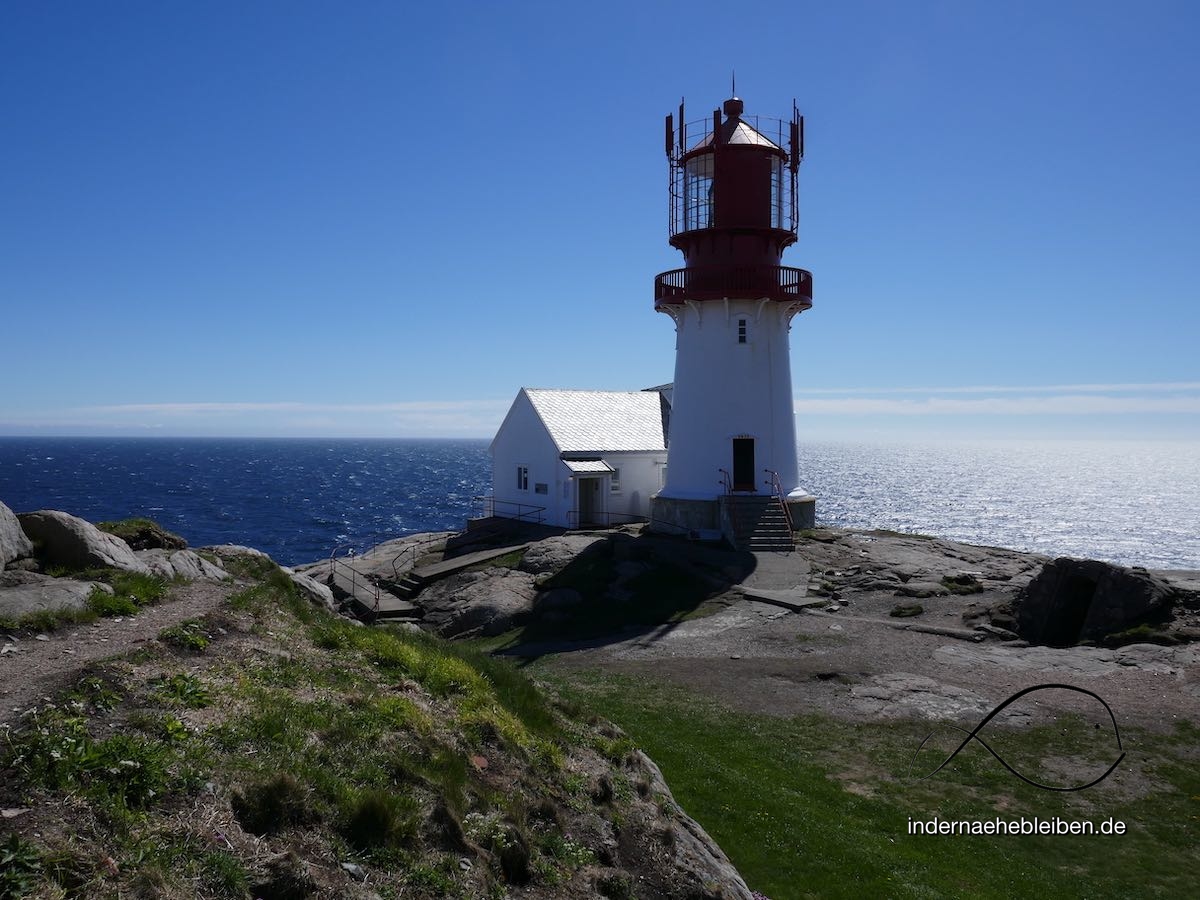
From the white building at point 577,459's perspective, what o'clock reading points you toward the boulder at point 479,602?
The boulder is roughly at 2 o'clock from the white building.

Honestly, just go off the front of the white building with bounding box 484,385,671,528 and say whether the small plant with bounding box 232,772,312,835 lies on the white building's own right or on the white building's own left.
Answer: on the white building's own right

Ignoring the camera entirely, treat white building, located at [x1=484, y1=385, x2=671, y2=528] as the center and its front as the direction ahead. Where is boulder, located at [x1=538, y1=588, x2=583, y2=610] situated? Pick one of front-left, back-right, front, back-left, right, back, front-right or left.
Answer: front-right

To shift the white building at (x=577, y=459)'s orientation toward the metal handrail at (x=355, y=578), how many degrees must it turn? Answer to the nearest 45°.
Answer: approximately 90° to its right

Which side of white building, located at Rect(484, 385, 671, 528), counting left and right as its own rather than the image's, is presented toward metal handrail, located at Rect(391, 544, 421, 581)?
right

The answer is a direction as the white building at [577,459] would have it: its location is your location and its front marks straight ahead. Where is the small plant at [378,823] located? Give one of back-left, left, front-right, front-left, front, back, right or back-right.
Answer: front-right

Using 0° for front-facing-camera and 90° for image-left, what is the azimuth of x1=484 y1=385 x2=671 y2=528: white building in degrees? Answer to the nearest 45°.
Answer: approximately 315°

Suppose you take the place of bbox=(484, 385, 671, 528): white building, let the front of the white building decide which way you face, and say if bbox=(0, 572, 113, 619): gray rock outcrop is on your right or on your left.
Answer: on your right

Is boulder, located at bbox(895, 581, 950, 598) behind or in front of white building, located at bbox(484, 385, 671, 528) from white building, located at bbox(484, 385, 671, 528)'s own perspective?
in front

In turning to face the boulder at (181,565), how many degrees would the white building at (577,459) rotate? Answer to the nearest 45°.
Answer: approximately 45° to its right

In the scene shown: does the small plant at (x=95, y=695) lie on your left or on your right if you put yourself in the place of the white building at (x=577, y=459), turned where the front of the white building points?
on your right
